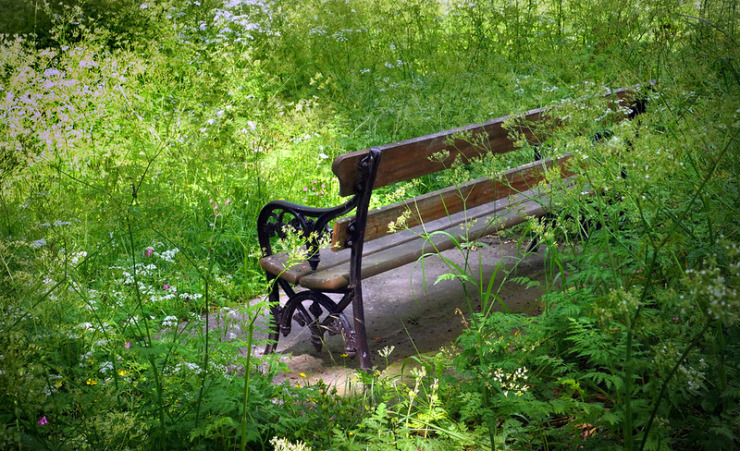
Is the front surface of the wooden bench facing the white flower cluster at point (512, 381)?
no

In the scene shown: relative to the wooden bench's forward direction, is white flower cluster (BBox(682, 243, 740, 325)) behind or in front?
behind
